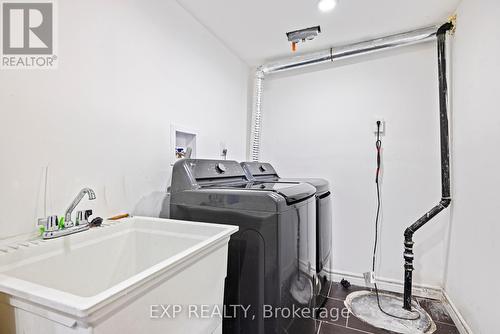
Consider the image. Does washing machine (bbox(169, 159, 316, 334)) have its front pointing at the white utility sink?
no

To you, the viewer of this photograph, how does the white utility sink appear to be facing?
facing the viewer and to the right of the viewer

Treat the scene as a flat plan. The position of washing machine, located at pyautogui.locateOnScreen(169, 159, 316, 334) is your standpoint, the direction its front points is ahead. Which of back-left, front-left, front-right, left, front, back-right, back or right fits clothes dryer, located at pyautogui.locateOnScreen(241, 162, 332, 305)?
left

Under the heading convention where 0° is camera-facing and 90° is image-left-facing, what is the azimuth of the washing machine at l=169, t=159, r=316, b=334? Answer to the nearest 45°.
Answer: approximately 315°

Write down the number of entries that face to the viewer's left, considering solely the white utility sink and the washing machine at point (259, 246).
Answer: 0

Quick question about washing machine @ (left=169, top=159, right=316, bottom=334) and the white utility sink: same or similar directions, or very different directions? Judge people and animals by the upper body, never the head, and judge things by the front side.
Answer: same or similar directions

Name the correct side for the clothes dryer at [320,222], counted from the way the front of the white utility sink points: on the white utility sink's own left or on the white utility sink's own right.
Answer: on the white utility sink's own left
